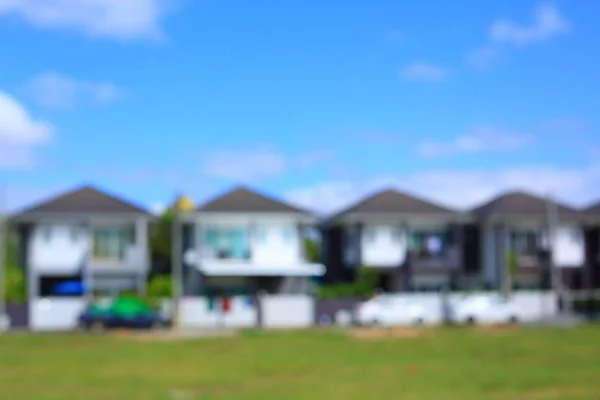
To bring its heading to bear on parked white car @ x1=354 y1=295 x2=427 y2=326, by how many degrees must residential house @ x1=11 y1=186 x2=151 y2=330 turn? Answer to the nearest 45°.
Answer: approximately 45° to its left

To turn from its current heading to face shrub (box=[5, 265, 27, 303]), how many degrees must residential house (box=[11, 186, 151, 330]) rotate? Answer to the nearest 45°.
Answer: approximately 45° to its right

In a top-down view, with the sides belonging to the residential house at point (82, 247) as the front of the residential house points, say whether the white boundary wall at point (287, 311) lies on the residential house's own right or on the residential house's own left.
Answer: on the residential house's own left
